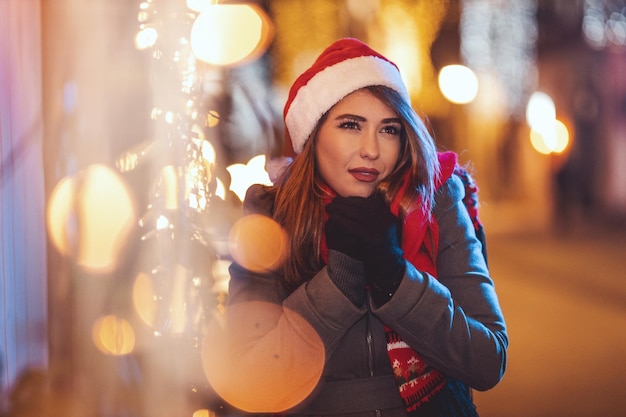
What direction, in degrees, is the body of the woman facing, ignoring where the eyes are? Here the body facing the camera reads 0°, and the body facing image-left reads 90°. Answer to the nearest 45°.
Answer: approximately 0°
